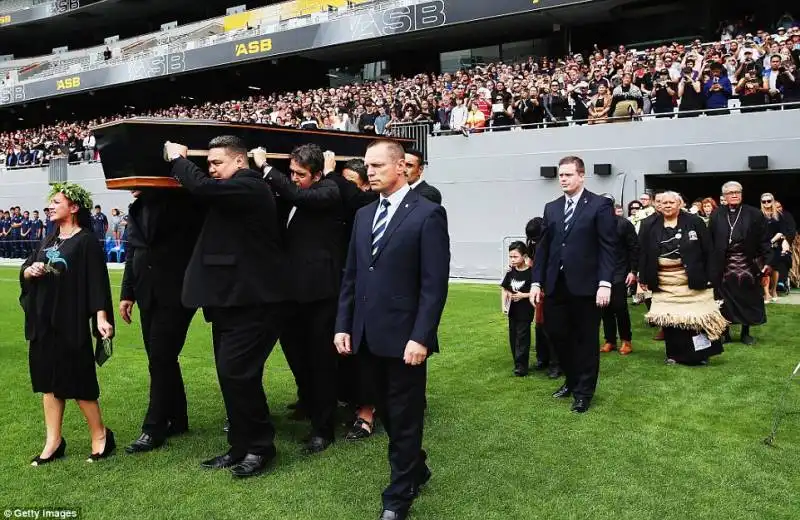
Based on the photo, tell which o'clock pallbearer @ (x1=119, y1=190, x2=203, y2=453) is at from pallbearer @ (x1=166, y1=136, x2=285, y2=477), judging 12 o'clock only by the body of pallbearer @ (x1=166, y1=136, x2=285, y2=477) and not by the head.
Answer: pallbearer @ (x1=119, y1=190, x2=203, y2=453) is roughly at 2 o'clock from pallbearer @ (x1=166, y1=136, x2=285, y2=477).

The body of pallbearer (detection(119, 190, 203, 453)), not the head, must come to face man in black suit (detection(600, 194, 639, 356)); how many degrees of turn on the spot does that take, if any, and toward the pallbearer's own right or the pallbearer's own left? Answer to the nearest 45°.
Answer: approximately 135° to the pallbearer's own left

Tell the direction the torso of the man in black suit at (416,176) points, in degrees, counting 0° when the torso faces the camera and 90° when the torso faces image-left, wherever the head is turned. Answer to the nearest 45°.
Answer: approximately 45°

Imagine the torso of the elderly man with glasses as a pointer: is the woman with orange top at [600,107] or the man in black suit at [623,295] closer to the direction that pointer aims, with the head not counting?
the man in black suit

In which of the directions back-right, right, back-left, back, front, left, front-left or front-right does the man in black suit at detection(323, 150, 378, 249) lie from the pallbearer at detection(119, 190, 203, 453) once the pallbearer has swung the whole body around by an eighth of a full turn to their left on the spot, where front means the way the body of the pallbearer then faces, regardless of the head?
left

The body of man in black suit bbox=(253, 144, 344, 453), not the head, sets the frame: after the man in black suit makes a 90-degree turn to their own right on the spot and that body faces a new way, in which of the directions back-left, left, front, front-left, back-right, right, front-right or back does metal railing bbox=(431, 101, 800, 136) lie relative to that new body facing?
right
